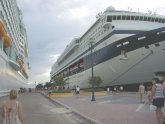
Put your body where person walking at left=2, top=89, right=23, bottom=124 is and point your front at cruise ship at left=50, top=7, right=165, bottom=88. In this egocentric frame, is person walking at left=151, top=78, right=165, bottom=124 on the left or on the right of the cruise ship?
right

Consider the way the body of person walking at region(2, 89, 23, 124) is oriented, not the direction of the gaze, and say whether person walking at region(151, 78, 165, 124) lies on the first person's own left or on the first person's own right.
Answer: on the first person's own right

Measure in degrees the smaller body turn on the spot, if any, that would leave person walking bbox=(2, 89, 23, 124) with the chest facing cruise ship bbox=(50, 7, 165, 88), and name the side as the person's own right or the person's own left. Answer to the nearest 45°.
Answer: approximately 45° to the person's own right

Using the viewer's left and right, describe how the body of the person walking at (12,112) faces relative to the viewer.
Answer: facing away from the viewer
